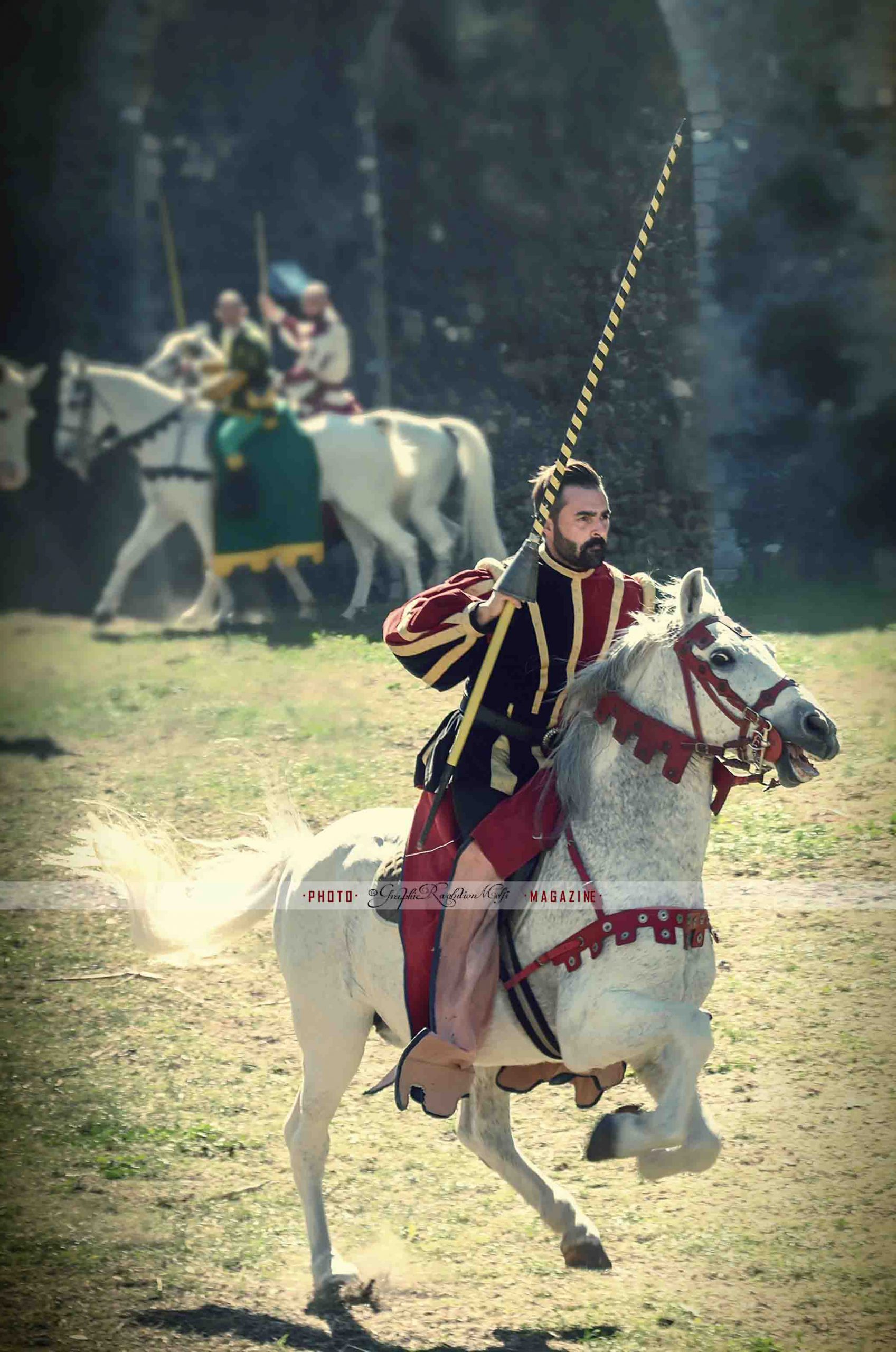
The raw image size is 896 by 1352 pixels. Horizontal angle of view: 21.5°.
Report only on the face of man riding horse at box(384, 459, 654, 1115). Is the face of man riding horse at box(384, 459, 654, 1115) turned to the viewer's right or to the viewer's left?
to the viewer's right

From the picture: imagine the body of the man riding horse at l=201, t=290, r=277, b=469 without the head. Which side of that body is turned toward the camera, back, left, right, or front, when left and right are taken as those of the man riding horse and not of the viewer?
left

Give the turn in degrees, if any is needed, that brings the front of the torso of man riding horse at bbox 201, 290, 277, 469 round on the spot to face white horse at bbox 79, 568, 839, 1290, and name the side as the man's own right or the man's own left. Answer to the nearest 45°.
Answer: approximately 90° to the man's own left

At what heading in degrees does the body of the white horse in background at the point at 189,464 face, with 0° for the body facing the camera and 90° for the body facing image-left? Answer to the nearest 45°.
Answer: approximately 90°

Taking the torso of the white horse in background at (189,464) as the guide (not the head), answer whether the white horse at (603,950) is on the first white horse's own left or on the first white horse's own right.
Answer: on the first white horse's own left

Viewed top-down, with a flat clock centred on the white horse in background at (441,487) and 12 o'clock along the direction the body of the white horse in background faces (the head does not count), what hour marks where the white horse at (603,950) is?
The white horse is roughly at 9 o'clock from the white horse in background.

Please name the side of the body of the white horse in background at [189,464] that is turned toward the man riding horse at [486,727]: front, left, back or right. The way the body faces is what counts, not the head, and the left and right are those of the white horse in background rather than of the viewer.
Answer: left

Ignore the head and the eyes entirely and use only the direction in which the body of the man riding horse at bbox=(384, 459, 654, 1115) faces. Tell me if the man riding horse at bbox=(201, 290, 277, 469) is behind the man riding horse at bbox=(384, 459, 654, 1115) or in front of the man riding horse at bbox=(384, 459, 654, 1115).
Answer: behind

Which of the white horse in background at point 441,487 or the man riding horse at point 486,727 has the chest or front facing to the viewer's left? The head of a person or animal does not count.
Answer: the white horse in background

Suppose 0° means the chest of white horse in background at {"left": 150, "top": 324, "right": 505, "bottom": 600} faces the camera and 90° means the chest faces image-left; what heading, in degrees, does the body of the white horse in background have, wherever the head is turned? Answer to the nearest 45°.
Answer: approximately 90°

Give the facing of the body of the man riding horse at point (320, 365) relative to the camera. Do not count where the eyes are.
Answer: to the viewer's left
